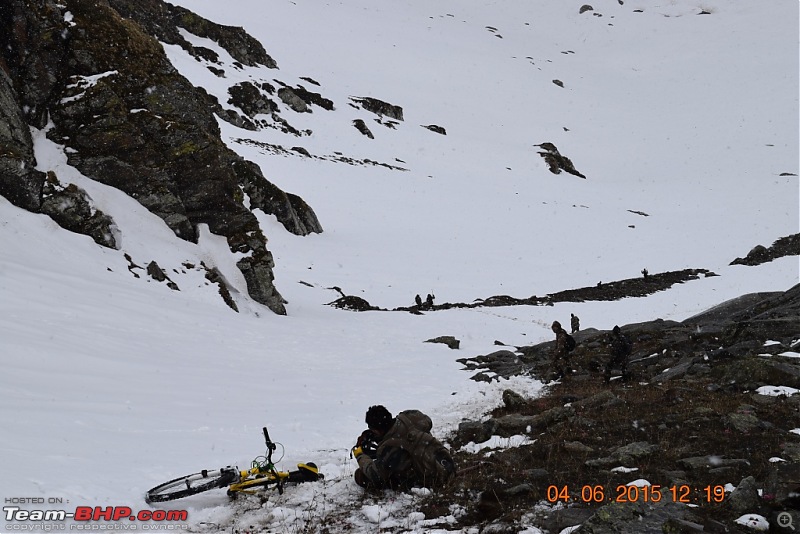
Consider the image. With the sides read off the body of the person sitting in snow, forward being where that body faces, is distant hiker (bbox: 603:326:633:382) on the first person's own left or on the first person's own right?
on the first person's own right

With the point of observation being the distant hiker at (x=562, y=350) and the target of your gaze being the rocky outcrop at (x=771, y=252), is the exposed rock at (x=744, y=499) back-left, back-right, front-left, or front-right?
back-right

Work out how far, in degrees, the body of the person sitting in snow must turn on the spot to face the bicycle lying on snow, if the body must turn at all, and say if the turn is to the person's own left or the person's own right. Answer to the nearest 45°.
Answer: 0° — they already face it

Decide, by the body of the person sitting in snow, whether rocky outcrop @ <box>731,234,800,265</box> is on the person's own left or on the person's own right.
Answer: on the person's own right

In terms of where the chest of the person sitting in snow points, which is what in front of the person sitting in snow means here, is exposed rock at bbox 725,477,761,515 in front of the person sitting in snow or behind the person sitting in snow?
behind

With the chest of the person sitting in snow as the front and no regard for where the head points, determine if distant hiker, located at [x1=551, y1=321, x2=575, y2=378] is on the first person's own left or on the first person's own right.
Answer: on the first person's own right

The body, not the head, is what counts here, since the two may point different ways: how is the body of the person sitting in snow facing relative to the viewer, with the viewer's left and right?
facing to the left of the viewer
